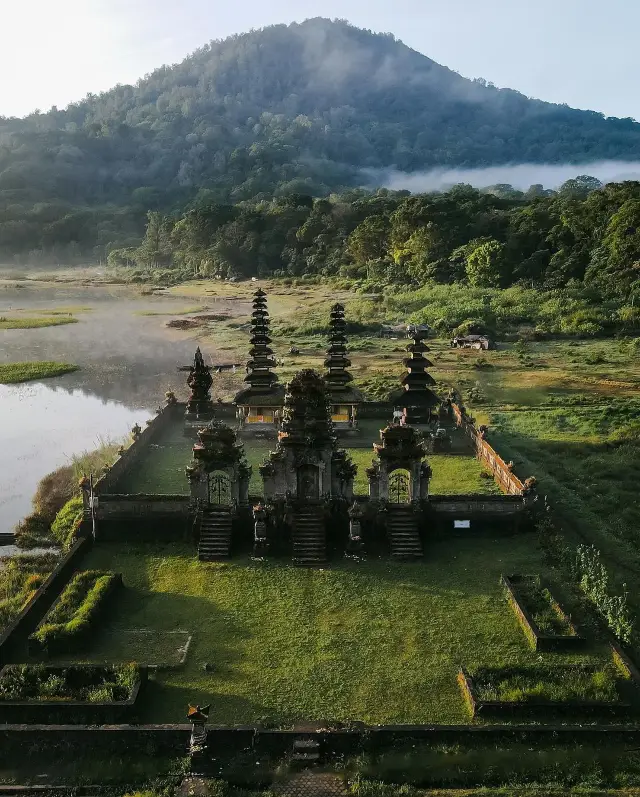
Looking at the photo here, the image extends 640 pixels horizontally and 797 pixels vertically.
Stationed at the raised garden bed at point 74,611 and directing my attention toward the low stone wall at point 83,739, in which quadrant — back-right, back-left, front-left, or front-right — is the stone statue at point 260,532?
back-left

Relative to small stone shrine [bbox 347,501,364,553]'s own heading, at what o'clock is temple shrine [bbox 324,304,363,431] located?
The temple shrine is roughly at 6 o'clock from the small stone shrine.

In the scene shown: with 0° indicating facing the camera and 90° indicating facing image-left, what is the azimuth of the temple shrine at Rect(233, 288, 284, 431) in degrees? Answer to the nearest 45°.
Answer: approximately 0°

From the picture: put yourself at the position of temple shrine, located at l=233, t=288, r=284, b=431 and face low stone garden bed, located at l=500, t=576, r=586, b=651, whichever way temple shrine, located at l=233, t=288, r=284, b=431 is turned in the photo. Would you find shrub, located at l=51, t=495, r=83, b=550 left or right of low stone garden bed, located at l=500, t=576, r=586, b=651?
right
